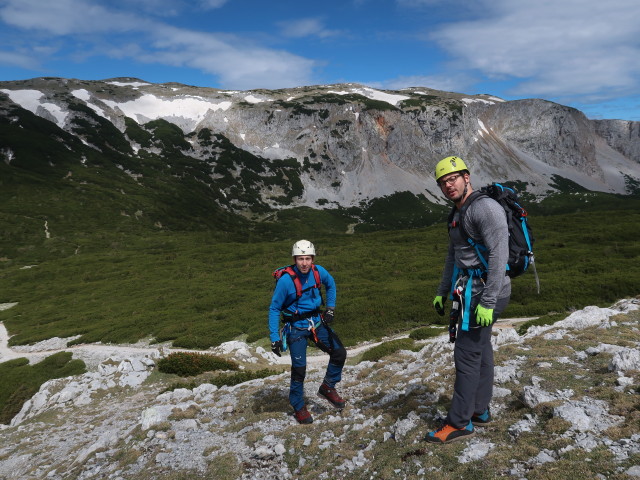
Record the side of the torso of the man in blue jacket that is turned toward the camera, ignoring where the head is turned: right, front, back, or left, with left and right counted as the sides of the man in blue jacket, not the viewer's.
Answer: front

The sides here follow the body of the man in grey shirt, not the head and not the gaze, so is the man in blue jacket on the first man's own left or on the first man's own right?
on the first man's own right

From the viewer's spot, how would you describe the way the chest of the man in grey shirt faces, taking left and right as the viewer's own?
facing the viewer and to the left of the viewer

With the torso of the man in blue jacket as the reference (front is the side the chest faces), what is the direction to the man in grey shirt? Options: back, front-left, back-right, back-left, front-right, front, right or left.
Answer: front-left

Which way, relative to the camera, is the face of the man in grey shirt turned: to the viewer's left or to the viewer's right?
to the viewer's left

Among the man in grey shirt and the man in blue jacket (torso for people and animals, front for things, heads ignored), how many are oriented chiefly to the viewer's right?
0

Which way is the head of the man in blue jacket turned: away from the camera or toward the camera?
toward the camera
